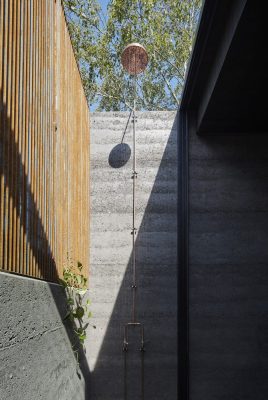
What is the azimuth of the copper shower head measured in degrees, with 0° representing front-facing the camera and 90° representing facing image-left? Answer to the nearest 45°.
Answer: approximately 0°
